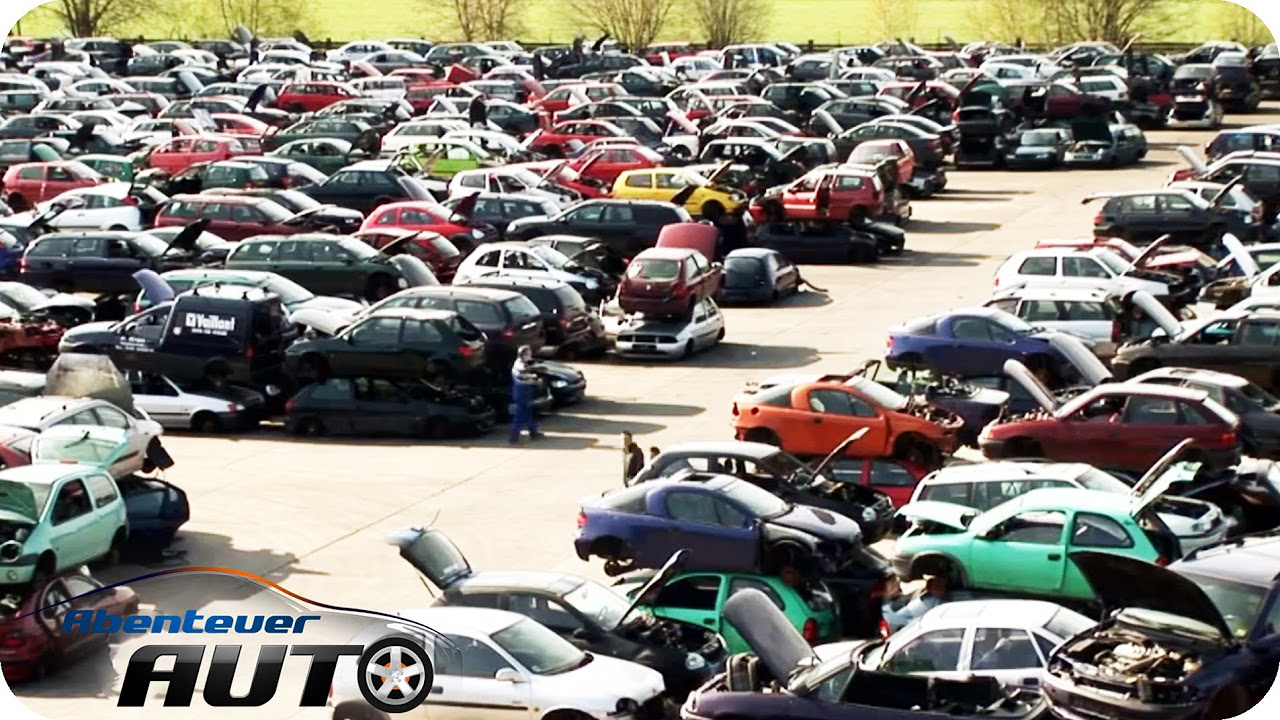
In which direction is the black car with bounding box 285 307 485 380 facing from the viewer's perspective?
to the viewer's left

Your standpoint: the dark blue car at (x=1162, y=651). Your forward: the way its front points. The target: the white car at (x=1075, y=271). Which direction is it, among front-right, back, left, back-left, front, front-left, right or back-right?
back-right

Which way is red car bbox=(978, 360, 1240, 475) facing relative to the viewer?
to the viewer's left

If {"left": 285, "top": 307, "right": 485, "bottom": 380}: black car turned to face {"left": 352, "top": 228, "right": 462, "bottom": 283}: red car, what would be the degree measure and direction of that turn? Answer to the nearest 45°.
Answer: approximately 90° to its right

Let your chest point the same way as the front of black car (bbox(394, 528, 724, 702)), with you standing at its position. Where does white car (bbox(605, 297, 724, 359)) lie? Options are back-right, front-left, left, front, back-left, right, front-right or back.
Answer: back-left

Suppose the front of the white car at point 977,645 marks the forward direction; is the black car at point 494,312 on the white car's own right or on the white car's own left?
on the white car's own right

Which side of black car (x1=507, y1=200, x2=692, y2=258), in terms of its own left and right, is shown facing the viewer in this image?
left
